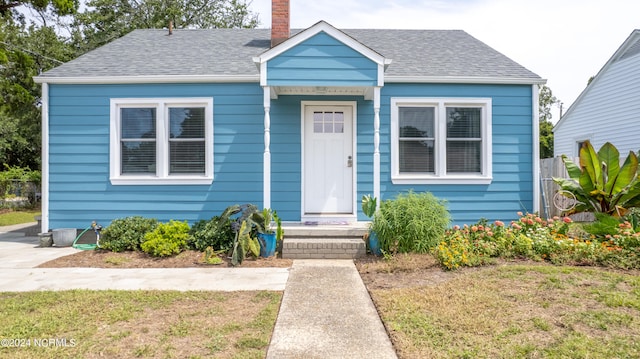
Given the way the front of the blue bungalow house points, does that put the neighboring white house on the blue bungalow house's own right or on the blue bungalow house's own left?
on the blue bungalow house's own left

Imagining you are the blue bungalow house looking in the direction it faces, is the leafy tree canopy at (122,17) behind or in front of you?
behind

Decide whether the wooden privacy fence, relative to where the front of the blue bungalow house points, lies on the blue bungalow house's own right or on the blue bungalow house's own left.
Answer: on the blue bungalow house's own left

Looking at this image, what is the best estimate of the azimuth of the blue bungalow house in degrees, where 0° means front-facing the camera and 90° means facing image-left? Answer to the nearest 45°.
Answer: approximately 0°

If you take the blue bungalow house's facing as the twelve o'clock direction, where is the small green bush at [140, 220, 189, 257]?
The small green bush is roughly at 2 o'clock from the blue bungalow house.

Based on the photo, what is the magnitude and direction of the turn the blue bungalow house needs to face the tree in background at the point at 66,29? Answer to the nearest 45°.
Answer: approximately 135° to its right

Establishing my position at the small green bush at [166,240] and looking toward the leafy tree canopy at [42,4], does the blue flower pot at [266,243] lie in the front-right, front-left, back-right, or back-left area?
back-right

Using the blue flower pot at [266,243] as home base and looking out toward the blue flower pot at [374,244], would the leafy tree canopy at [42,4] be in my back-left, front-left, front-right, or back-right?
back-left

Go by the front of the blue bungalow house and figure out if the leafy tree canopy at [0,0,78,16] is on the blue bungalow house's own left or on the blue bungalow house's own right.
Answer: on the blue bungalow house's own right

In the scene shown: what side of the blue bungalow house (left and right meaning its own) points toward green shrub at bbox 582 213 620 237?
left

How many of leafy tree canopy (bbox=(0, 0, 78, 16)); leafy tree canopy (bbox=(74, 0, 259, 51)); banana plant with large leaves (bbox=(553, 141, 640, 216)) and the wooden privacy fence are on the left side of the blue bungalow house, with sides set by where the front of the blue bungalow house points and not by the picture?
2
